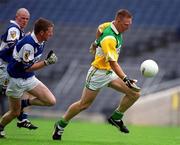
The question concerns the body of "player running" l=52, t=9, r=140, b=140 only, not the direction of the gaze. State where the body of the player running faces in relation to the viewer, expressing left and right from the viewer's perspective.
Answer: facing to the right of the viewer

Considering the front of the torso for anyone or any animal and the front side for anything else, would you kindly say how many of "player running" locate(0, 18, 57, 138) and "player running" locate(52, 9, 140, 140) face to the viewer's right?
2

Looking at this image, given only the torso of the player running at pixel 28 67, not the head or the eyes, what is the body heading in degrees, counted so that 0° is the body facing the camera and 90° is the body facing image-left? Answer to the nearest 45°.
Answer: approximately 270°

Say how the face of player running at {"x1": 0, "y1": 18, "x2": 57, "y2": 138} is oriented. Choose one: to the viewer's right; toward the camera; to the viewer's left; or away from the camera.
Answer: to the viewer's right

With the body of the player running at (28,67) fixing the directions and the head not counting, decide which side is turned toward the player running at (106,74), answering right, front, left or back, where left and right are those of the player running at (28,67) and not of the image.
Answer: front

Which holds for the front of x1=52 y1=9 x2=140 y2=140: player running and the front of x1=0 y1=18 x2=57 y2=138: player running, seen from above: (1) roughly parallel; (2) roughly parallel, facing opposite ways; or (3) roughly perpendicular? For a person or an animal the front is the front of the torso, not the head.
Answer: roughly parallel

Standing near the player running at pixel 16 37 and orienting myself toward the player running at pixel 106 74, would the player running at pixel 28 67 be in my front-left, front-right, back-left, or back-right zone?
front-right

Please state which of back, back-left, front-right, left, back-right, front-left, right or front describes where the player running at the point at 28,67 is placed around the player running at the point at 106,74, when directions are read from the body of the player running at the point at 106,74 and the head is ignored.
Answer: back

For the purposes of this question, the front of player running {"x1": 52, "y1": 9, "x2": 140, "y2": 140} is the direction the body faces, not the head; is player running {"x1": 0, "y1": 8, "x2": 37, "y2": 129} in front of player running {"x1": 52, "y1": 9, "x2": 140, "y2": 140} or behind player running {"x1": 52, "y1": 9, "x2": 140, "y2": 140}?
behind
